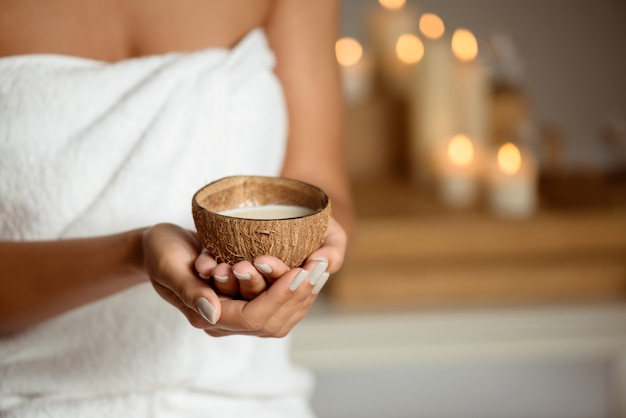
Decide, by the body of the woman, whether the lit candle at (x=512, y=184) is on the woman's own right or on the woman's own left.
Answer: on the woman's own left

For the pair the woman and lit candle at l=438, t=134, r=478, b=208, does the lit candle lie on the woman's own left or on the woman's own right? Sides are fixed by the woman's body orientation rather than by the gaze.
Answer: on the woman's own left

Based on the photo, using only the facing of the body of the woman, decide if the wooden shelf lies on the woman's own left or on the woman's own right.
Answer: on the woman's own left

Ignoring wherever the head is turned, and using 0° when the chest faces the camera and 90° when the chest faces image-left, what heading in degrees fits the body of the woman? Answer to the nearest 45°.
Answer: approximately 315°
